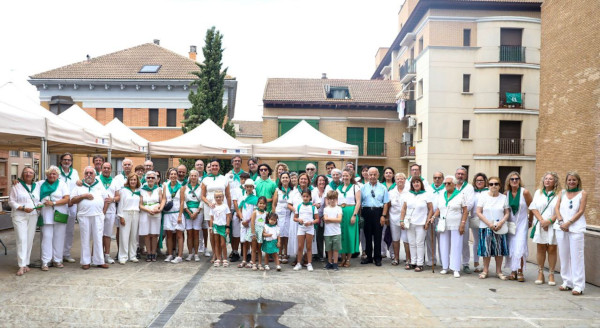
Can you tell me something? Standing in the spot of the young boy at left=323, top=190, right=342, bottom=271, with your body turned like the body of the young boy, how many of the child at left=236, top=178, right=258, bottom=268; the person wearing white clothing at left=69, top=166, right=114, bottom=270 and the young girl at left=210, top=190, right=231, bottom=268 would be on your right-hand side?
3

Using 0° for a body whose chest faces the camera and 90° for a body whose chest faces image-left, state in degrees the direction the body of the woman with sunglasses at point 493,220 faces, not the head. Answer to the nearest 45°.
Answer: approximately 0°

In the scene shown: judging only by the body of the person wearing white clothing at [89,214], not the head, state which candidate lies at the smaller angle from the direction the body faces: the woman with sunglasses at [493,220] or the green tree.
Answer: the woman with sunglasses

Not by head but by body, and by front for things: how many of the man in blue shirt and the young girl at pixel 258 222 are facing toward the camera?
2

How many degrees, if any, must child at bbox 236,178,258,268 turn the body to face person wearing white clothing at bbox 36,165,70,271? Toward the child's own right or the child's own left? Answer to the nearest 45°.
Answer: approximately 90° to the child's own right

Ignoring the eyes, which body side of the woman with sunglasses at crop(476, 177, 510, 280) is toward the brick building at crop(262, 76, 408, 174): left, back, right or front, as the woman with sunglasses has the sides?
back

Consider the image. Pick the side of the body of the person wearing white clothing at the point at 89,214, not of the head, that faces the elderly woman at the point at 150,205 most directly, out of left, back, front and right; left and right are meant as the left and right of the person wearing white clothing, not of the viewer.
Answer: left

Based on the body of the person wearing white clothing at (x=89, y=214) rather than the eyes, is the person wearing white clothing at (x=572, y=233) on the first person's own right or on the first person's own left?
on the first person's own left

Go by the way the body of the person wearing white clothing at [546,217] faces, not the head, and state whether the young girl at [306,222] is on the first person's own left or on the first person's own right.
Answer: on the first person's own right
